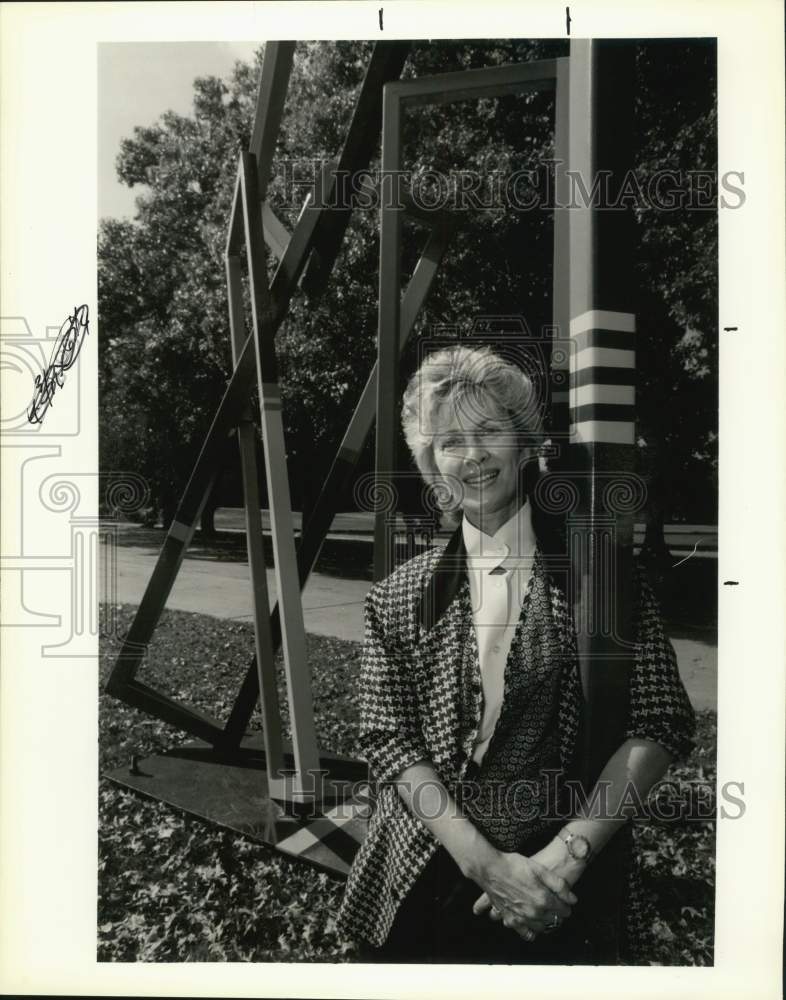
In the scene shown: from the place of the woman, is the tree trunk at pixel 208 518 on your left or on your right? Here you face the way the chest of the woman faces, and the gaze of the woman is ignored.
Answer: on your right

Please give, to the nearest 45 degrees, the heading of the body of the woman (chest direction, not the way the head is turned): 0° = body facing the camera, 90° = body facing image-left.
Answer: approximately 0°
